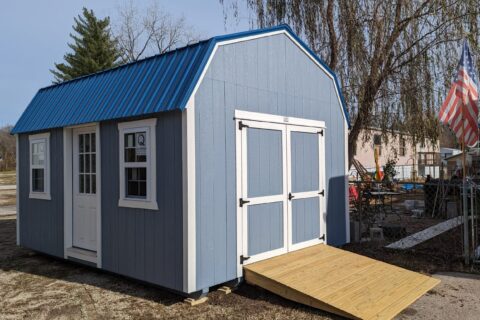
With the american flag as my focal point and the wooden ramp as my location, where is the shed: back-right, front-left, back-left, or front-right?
back-left

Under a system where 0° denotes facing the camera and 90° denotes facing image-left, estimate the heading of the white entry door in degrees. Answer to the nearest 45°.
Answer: approximately 45°

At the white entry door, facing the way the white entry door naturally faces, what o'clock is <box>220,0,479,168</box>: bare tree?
The bare tree is roughly at 7 o'clock from the white entry door.

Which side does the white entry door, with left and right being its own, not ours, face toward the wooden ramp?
left

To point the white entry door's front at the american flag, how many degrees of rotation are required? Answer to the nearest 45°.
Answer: approximately 135° to its left

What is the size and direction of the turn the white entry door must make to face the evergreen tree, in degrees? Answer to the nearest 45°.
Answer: approximately 135° to its right
